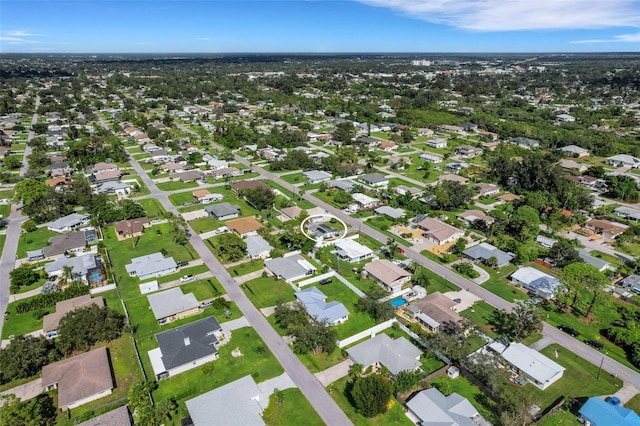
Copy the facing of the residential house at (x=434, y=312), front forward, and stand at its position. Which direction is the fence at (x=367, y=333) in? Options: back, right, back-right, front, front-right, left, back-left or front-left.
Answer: back

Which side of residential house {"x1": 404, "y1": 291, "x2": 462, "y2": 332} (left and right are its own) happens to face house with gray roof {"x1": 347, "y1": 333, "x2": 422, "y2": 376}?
back

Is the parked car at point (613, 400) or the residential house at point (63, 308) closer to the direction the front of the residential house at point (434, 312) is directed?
the parked car

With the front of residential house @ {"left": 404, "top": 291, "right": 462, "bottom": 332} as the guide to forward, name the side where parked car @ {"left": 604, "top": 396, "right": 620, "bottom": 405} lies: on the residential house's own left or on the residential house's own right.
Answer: on the residential house's own right

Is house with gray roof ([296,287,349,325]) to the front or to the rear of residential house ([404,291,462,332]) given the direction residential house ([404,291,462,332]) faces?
to the rear

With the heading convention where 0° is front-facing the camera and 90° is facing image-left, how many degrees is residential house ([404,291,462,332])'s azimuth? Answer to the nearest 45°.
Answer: approximately 225°

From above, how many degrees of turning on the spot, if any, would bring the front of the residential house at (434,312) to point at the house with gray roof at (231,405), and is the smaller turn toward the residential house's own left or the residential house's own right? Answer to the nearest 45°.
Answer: approximately 180°

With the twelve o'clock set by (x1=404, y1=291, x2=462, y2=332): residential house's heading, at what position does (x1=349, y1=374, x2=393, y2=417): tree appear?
The tree is roughly at 5 o'clock from the residential house.

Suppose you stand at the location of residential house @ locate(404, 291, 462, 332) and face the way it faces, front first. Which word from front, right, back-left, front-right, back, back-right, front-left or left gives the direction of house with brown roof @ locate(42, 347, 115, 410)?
back

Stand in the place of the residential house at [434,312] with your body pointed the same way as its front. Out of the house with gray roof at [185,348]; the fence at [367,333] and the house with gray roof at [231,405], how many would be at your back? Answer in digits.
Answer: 3

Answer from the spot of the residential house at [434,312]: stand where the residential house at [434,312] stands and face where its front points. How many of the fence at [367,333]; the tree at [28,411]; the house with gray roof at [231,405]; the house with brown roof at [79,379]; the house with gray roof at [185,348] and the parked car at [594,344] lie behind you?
5

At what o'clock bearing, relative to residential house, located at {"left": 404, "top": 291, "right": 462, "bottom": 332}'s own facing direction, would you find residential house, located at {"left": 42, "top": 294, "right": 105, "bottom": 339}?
residential house, located at {"left": 42, "top": 294, "right": 105, "bottom": 339} is roughly at 7 o'clock from residential house, located at {"left": 404, "top": 291, "right": 462, "bottom": 332}.

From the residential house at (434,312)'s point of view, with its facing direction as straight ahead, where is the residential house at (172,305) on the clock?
the residential house at (172,305) is roughly at 7 o'clock from the residential house at (434,312).

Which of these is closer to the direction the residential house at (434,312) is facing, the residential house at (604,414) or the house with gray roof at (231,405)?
the residential house

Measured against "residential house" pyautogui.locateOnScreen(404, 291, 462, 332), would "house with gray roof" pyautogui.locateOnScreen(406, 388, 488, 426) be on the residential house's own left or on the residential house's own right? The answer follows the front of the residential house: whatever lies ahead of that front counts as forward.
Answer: on the residential house's own right
